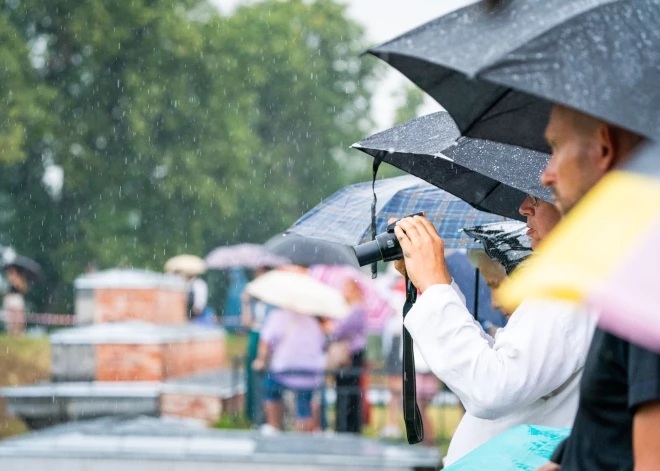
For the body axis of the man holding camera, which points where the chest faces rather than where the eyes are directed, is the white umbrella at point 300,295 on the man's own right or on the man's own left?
on the man's own right

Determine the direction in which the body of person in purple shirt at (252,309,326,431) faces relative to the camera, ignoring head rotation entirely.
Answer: away from the camera

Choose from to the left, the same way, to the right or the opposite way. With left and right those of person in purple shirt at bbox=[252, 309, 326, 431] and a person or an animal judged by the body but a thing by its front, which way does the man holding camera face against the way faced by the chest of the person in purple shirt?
to the left

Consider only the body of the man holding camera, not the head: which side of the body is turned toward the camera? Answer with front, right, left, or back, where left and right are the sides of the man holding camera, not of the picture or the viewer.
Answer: left

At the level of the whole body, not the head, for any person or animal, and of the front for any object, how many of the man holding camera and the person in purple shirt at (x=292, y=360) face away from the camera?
1

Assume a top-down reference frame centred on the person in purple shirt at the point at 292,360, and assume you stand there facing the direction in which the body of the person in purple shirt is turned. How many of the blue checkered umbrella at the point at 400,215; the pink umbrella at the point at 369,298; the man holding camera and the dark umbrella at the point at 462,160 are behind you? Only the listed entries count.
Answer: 3

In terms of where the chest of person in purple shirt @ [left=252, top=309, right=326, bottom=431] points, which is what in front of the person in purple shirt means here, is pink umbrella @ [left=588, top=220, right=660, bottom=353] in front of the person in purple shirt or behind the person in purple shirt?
behind

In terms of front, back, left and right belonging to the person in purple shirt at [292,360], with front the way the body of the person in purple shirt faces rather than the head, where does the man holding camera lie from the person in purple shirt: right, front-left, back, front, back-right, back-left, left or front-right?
back

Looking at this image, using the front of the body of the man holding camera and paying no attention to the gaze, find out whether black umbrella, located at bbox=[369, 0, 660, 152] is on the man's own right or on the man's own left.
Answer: on the man's own left

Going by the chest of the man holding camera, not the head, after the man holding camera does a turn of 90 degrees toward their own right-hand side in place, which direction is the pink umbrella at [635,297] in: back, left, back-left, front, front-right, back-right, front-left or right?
back
